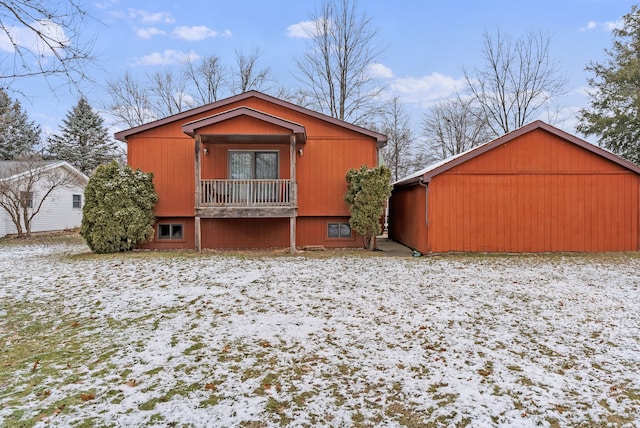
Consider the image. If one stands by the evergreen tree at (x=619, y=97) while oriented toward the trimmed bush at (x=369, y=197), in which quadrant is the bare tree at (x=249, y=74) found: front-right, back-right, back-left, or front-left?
front-right

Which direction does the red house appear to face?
toward the camera

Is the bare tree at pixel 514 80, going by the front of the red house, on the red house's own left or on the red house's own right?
on the red house's own left

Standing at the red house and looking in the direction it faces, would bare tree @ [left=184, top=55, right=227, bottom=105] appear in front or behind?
behind

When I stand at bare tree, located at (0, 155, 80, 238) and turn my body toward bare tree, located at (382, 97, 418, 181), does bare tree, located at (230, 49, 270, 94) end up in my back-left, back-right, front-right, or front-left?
front-left

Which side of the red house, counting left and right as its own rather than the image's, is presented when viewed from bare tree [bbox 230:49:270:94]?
back

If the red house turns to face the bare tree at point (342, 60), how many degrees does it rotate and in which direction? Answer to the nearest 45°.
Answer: approximately 135° to its left

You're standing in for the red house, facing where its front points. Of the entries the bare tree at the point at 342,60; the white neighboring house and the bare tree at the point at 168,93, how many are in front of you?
0

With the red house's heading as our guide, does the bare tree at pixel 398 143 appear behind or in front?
behind

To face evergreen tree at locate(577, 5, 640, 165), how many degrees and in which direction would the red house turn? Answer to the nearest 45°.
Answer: approximately 90° to its left

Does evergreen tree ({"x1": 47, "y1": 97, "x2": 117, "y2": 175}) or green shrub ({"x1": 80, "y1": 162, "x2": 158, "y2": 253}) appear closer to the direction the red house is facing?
the green shrub

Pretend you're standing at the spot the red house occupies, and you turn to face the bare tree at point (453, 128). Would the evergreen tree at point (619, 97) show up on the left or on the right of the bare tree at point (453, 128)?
right

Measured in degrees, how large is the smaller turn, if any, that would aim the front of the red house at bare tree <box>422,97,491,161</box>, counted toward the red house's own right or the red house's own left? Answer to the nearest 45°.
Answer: approximately 135° to the red house's own left
